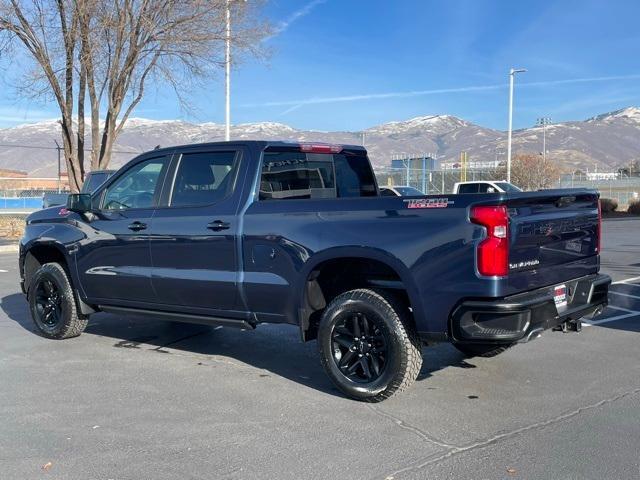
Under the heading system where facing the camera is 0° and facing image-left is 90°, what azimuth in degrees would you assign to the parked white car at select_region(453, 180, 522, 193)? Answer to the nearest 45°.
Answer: approximately 315°

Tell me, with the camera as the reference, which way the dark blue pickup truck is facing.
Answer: facing away from the viewer and to the left of the viewer
